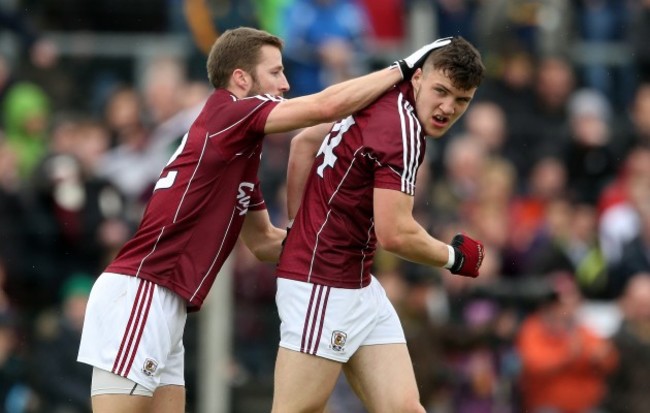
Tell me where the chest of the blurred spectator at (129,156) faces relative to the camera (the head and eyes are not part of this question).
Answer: toward the camera

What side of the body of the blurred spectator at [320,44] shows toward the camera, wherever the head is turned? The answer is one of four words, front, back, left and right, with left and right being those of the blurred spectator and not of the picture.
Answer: front

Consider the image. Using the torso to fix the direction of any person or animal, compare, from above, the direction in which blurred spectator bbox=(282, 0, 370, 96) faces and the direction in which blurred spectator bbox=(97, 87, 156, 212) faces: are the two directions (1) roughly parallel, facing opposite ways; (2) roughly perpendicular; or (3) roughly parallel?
roughly parallel

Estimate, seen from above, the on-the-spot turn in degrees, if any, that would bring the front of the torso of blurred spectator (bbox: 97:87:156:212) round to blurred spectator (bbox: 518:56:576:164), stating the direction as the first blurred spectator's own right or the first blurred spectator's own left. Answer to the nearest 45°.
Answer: approximately 90° to the first blurred spectator's own left

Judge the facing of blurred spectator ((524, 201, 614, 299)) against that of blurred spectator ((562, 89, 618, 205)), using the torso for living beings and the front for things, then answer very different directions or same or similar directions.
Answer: same or similar directions

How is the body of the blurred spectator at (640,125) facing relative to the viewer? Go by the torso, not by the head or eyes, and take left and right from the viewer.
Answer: facing the viewer
